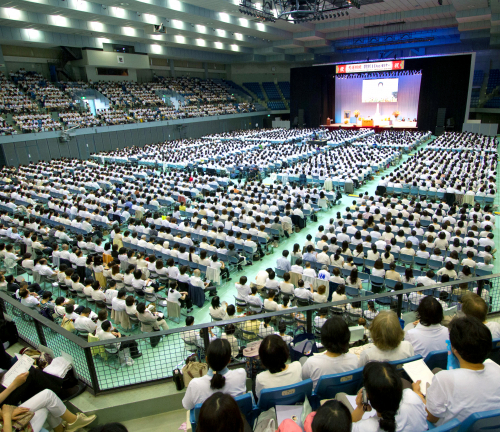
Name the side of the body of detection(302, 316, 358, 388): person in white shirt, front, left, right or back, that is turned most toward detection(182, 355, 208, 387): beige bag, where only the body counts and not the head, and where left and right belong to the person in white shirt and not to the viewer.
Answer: left

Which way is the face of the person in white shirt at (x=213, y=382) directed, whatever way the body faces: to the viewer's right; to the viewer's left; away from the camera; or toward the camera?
away from the camera

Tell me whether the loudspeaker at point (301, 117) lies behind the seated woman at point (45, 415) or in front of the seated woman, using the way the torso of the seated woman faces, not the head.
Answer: in front

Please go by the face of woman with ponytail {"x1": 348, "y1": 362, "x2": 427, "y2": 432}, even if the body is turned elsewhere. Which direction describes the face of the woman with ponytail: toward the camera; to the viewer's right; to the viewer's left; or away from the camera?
away from the camera

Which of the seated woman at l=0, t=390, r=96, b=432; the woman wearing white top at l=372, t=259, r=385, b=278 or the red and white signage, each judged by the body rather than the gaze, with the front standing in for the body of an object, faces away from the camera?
the woman wearing white top

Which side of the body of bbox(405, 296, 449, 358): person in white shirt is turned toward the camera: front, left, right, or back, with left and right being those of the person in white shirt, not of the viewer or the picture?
back

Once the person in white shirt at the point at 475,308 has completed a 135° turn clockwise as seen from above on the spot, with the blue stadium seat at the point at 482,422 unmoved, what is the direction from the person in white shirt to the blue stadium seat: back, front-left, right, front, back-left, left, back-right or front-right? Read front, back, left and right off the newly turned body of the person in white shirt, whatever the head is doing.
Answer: right

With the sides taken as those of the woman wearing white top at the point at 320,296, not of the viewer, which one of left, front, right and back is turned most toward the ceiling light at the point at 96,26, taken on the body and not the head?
left

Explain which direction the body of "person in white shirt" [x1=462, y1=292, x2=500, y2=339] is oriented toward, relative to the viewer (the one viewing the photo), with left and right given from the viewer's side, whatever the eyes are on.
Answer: facing away from the viewer and to the left of the viewer

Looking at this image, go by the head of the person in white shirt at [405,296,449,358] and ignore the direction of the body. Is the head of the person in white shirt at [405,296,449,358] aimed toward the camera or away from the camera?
away from the camera

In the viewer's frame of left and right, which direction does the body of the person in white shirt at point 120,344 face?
facing to the right of the viewer

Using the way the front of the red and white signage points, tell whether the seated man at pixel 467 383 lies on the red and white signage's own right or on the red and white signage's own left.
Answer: on the red and white signage's own left

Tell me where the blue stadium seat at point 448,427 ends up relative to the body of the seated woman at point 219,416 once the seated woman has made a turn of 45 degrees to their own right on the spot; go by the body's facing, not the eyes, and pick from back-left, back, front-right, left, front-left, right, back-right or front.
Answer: front-right

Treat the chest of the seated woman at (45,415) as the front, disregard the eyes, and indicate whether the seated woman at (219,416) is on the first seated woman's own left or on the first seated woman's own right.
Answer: on the first seated woman's own right

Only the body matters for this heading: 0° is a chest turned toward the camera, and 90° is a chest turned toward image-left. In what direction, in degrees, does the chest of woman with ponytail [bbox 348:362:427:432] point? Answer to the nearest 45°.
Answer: approximately 135°

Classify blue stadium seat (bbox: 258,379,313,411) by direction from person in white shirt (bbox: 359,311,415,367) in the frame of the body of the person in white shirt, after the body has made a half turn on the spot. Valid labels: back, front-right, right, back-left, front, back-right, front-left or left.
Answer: front-right
